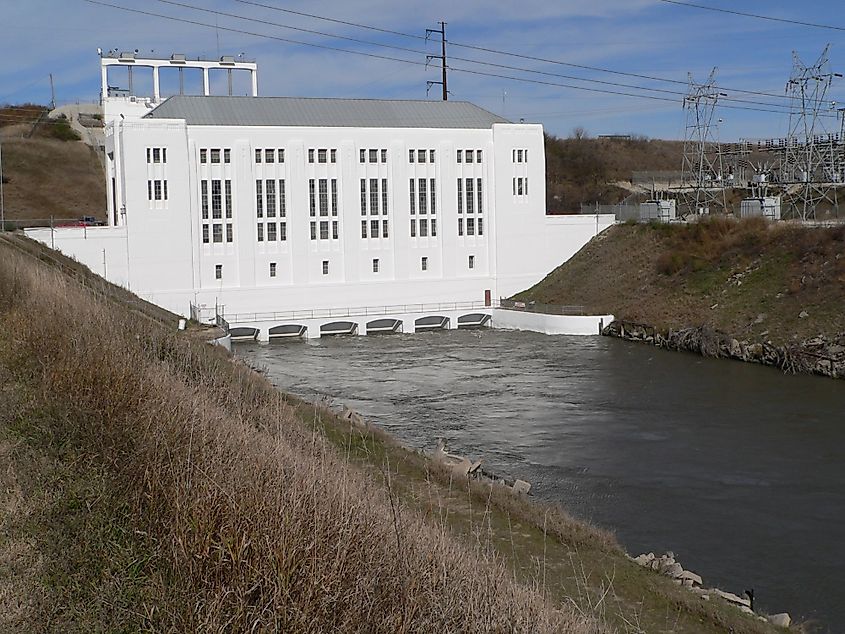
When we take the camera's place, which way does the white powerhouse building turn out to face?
facing the viewer
